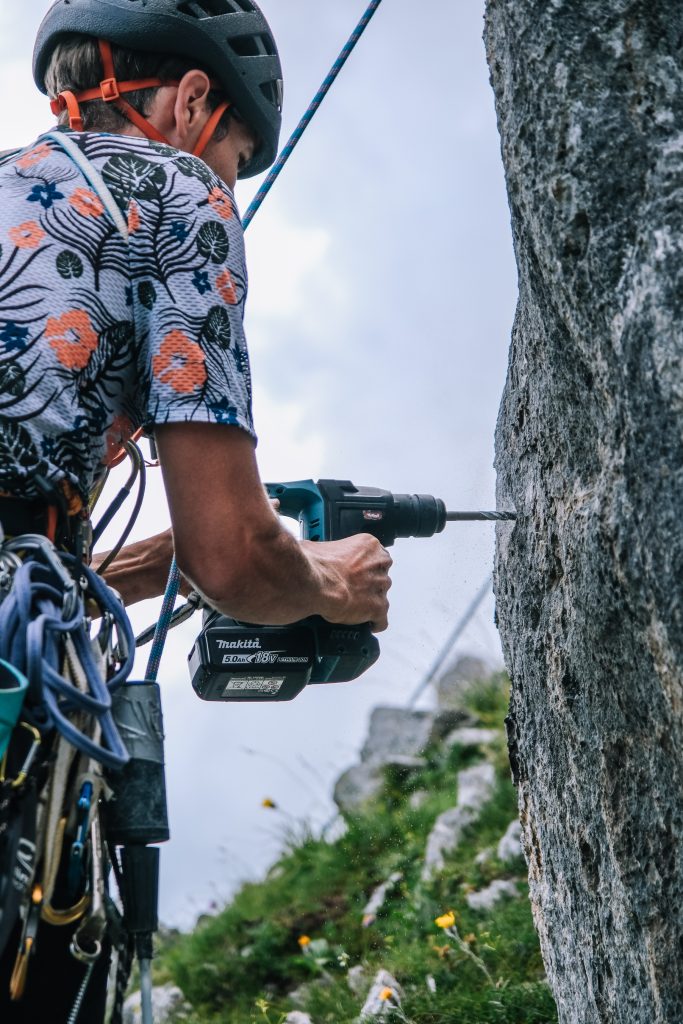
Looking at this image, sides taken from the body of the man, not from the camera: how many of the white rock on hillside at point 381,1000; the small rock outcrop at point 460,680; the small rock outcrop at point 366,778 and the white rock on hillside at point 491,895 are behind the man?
0

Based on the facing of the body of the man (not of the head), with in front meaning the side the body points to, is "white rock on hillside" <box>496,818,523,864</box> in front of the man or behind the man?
in front

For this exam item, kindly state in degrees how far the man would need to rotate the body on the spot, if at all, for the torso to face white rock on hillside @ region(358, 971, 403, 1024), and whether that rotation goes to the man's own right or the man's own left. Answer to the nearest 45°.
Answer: approximately 45° to the man's own left

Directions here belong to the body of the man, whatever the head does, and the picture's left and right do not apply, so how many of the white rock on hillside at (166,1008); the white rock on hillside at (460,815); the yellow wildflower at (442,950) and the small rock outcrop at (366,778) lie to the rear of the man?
0

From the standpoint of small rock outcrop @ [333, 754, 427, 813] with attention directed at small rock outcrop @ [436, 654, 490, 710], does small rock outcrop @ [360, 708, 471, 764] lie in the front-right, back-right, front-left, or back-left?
front-left

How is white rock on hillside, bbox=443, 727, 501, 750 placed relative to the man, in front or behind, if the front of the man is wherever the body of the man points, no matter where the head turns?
in front

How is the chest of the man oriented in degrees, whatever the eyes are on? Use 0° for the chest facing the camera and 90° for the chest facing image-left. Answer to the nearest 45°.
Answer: approximately 225°

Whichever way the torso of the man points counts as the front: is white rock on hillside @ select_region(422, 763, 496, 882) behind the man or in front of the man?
in front
